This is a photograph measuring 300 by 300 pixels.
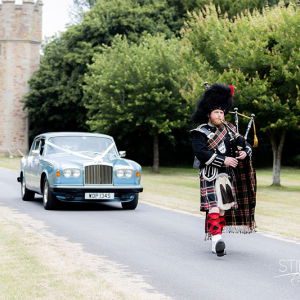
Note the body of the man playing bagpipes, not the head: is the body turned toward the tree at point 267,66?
no

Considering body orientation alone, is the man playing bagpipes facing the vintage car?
no

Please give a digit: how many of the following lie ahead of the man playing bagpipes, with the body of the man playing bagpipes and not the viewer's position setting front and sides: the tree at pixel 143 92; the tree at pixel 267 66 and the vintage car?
0

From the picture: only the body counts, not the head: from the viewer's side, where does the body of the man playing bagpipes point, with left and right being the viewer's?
facing the viewer and to the right of the viewer

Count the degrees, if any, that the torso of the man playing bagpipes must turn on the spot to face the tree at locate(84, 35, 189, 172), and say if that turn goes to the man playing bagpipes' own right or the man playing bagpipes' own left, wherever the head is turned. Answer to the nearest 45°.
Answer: approximately 135° to the man playing bagpipes' own left
